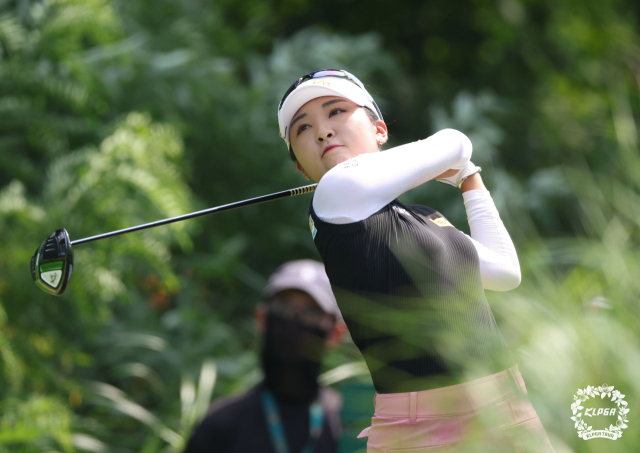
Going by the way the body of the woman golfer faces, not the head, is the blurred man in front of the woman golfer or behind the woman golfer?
behind

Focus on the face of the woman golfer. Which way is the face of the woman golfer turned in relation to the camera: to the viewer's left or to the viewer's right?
to the viewer's left
